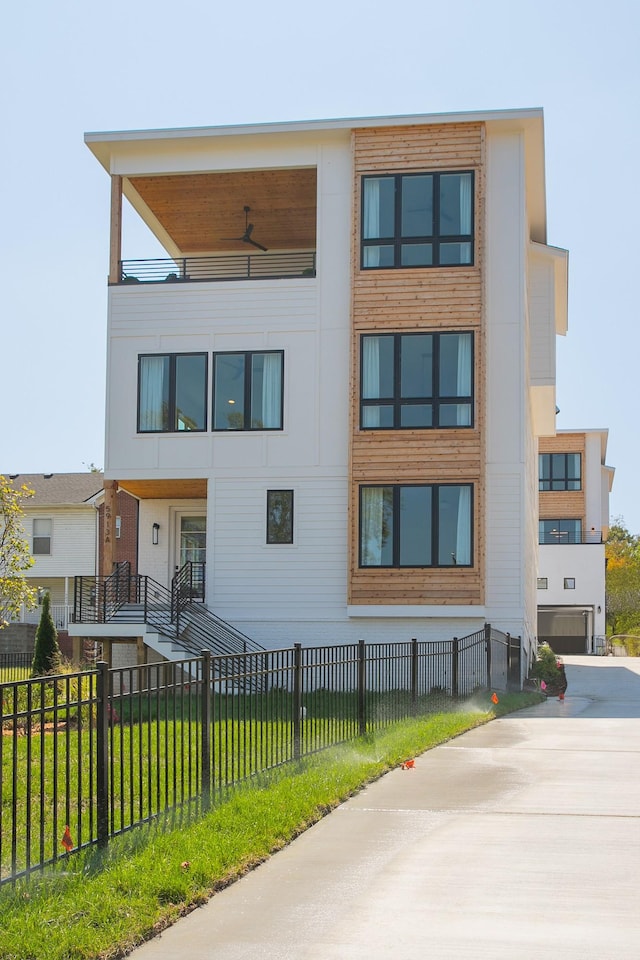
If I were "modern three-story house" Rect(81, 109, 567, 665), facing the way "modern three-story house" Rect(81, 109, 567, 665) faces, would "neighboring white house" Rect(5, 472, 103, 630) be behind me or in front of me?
behind

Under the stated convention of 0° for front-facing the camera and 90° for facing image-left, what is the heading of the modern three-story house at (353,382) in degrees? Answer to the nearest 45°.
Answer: approximately 0°

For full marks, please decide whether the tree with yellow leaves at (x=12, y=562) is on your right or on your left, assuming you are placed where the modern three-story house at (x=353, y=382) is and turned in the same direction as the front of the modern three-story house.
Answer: on your right

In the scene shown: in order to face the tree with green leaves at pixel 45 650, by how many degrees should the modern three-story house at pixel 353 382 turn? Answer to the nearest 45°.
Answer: approximately 90° to its right
